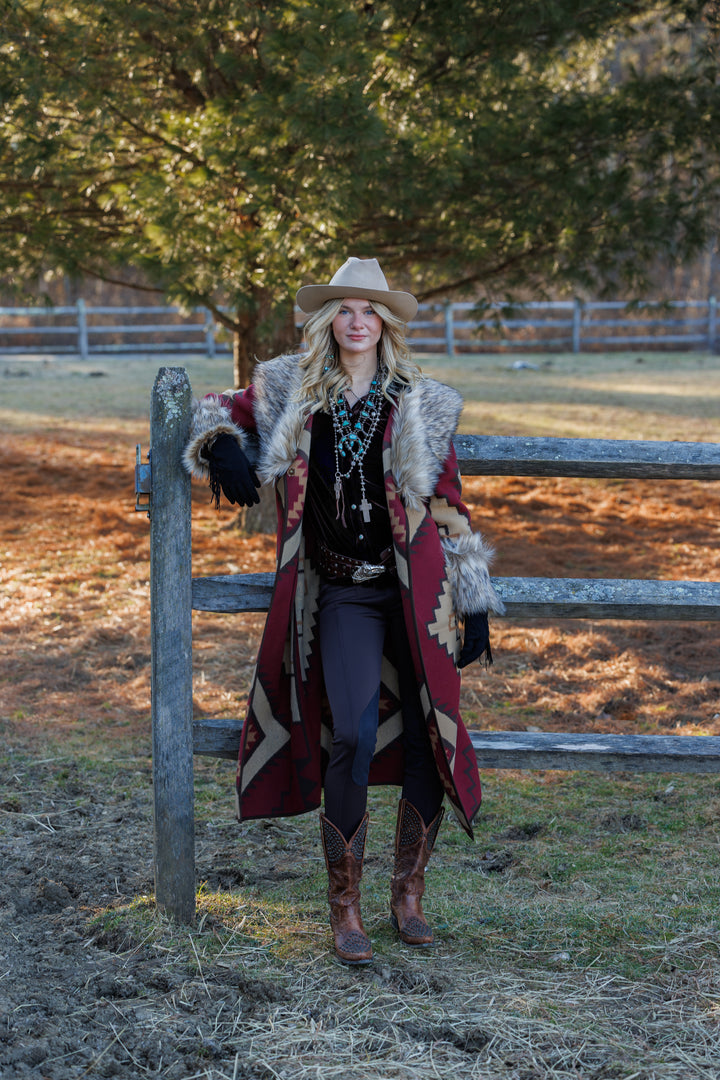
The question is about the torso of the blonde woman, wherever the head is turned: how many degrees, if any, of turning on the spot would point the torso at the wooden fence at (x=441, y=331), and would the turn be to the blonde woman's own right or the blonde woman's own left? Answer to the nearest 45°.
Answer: approximately 180°

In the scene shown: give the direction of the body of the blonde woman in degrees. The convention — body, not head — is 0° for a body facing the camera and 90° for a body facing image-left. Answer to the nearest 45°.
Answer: approximately 0°
